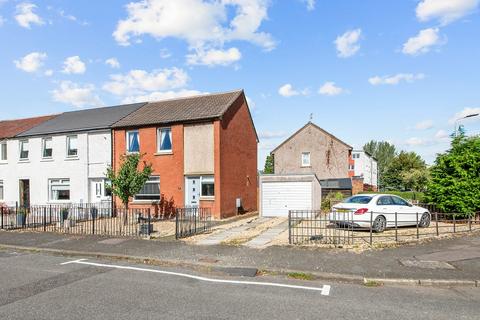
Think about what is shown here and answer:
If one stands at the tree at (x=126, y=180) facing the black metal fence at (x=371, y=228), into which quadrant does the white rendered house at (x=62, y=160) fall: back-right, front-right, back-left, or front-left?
back-left

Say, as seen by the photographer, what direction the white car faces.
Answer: facing away from the viewer and to the right of the viewer

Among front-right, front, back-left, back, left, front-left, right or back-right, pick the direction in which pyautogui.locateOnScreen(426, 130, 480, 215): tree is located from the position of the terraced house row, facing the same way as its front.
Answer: left

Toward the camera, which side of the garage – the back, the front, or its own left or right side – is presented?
front

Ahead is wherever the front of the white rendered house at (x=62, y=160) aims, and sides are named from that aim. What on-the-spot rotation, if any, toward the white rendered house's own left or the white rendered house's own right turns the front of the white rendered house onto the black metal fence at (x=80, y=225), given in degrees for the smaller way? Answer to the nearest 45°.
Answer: approximately 45° to the white rendered house's own left

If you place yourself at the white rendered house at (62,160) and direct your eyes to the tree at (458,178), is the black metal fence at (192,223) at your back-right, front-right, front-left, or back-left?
front-right

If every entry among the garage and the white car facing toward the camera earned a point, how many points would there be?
1

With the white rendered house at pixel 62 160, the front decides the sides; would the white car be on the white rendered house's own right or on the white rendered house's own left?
on the white rendered house's own left

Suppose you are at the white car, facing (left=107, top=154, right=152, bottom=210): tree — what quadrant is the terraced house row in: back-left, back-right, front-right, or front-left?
front-right

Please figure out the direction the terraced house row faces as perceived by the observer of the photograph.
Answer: facing the viewer and to the left of the viewer
